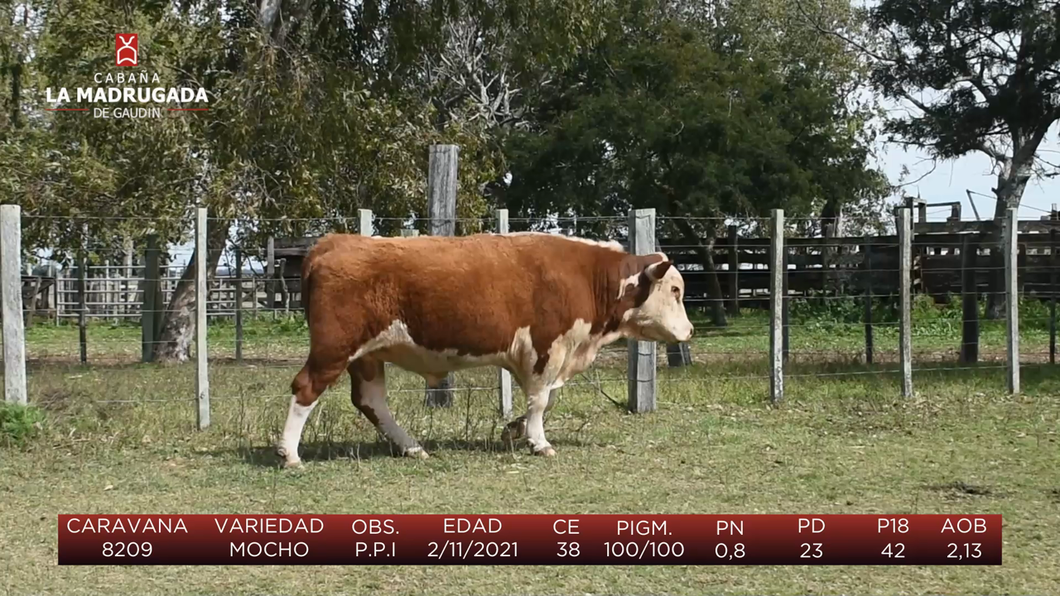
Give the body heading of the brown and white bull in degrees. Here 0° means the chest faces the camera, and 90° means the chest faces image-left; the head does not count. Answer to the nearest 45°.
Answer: approximately 270°

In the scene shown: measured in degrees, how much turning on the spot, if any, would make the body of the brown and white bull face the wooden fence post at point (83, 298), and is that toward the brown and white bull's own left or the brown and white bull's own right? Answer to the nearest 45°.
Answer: approximately 135° to the brown and white bull's own left

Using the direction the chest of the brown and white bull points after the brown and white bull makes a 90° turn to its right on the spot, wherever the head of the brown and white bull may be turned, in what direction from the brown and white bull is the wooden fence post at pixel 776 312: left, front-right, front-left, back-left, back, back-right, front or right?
back-left

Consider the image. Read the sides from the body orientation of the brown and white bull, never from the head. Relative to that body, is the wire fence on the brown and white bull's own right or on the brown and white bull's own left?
on the brown and white bull's own left

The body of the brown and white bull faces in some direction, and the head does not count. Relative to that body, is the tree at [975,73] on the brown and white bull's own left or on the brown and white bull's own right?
on the brown and white bull's own left

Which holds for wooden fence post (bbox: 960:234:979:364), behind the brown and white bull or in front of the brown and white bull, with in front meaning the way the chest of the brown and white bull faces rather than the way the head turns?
in front

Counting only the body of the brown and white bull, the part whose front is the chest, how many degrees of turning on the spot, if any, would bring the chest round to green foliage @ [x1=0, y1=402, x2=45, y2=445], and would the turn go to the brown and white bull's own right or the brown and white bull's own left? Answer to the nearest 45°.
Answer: approximately 180°

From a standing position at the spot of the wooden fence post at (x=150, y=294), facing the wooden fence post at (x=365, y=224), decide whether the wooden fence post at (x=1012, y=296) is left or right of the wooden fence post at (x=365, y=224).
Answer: left

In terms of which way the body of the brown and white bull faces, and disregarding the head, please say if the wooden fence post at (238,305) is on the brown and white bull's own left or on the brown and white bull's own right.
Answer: on the brown and white bull's own left

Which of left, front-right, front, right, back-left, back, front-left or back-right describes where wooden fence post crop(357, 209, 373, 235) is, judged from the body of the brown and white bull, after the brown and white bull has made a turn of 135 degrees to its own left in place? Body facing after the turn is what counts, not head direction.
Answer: front

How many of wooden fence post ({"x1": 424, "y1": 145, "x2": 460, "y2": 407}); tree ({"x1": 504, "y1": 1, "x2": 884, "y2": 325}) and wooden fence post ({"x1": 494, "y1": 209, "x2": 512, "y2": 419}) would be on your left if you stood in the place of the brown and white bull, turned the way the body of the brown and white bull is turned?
3

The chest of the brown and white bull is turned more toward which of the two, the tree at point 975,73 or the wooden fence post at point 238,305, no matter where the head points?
the tree

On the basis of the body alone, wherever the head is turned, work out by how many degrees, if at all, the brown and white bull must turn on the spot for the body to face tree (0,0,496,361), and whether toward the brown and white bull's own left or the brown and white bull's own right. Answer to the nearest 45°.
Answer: approximately 135° to the brown and white bull's own left

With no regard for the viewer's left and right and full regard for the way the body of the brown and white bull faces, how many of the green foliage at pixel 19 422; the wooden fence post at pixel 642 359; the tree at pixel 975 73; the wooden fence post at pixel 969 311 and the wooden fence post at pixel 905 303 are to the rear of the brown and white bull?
1

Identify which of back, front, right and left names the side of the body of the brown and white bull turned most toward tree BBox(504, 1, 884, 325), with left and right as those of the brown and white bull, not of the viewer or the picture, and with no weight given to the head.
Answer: left

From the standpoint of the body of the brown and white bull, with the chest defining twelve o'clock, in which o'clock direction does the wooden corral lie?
The wooden corral is roughly at 10 o'clock from the brown and white bull.

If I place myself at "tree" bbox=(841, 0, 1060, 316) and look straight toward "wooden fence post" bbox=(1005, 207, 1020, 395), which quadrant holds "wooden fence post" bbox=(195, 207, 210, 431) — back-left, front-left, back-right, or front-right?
front-right

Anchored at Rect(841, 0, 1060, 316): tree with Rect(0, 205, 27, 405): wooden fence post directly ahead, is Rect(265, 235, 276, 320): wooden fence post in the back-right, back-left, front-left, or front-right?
front-right

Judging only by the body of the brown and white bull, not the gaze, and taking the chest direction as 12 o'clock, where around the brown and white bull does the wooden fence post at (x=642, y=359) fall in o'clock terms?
The wooden fence post is roughly at 10 o'clock from the brown and white bull.
